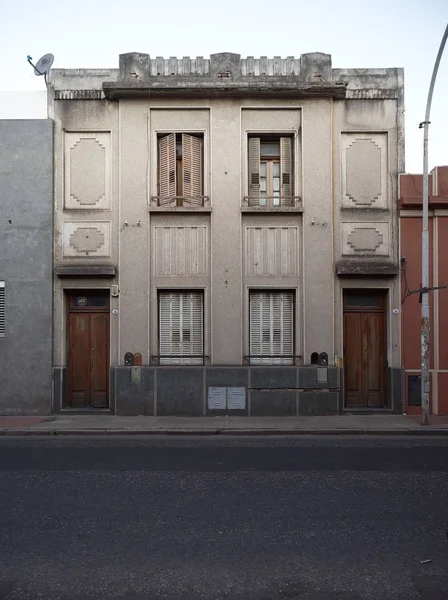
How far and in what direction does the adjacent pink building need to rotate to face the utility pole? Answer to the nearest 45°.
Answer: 0° — it already faces it

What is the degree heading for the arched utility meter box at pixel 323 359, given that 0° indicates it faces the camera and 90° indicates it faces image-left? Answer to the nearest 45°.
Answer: approximately 0°

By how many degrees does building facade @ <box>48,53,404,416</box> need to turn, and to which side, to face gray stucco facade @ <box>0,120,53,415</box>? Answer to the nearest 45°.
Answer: approximately 90° to its right

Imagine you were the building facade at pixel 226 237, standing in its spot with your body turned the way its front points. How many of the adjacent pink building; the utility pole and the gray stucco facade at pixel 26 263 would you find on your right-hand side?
1

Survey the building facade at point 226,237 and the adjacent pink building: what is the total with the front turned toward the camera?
2

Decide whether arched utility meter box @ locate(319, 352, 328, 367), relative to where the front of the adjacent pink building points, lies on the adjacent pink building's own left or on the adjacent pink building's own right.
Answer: on the adjacent pink building's own right

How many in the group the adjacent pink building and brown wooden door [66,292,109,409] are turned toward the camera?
2
